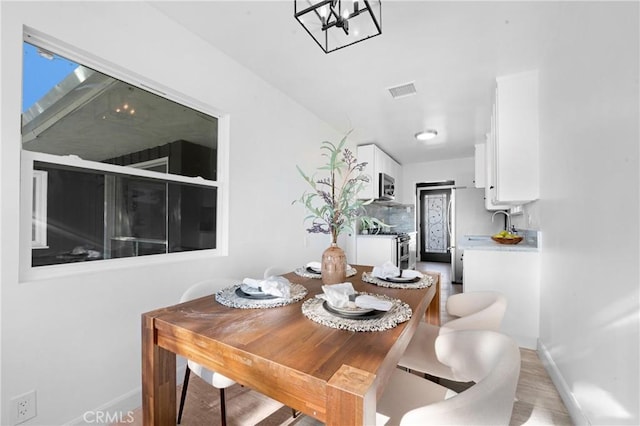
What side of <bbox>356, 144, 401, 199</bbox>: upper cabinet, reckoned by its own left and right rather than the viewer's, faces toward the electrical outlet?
right

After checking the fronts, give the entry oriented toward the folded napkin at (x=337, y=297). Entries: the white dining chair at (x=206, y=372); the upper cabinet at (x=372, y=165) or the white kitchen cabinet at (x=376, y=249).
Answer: the white dining chair

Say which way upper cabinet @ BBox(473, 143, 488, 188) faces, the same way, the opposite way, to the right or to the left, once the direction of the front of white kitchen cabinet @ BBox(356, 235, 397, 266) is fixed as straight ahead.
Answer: the opposite way

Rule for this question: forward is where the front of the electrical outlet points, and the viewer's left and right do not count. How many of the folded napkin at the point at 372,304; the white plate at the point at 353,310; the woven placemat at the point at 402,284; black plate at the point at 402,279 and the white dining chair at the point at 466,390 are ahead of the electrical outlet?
5

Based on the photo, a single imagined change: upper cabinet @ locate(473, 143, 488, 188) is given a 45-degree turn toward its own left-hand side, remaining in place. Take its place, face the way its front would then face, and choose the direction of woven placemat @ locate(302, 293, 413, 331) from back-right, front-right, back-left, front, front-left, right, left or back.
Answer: front-left

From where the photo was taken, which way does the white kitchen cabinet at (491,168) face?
to the viewer's left

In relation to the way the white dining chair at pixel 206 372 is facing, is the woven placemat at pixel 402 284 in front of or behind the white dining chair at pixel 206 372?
in front

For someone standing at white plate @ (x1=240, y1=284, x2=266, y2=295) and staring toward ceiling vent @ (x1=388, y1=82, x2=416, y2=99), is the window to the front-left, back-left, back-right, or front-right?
back-left

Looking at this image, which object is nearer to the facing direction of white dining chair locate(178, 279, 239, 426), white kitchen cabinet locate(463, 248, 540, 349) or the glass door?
the white kitchen cabinet

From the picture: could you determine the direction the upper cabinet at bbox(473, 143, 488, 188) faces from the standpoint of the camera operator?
facing to the left of the viewer
